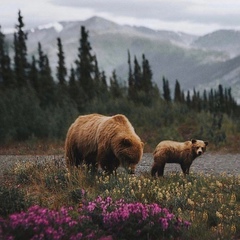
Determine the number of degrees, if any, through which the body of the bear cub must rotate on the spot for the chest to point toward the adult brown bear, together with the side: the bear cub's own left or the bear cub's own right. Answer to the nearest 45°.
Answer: approximately 135° to the bear cub's own right

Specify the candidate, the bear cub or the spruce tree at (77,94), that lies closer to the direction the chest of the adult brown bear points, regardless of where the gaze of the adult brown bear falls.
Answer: the bear cub

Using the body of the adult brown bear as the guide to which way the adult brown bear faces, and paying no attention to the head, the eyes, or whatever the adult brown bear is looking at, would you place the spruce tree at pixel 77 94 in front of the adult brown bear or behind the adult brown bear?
behind

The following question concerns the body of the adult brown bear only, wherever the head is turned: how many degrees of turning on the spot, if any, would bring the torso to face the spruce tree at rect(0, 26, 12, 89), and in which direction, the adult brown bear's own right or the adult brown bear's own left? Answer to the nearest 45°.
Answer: approximately 135° to the adult brown bear's own left

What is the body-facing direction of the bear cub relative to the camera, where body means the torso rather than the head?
to the viewer's right

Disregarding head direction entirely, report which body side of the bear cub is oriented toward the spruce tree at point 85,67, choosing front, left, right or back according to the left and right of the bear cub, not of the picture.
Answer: left

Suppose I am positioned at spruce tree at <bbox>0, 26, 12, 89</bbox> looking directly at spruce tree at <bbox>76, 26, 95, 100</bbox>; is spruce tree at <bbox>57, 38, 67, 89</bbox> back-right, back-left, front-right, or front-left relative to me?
front-left

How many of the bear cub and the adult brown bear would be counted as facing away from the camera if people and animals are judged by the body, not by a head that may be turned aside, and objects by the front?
0

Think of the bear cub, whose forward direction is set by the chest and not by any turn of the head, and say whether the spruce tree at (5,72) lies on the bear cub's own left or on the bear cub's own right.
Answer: on the bear cub's own left

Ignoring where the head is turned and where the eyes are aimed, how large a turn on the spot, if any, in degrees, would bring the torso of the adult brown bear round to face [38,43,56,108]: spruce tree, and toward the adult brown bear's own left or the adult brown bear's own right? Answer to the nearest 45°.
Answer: approximately 135° to the adult brown bear's own left

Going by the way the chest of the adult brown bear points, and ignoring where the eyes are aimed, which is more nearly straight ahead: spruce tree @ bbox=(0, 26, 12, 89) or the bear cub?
the bear cub

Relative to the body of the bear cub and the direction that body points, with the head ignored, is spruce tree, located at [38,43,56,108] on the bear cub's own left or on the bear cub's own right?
on the bear cub's own left

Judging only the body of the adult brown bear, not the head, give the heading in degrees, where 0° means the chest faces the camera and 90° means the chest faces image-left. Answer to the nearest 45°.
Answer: approximately 315°
